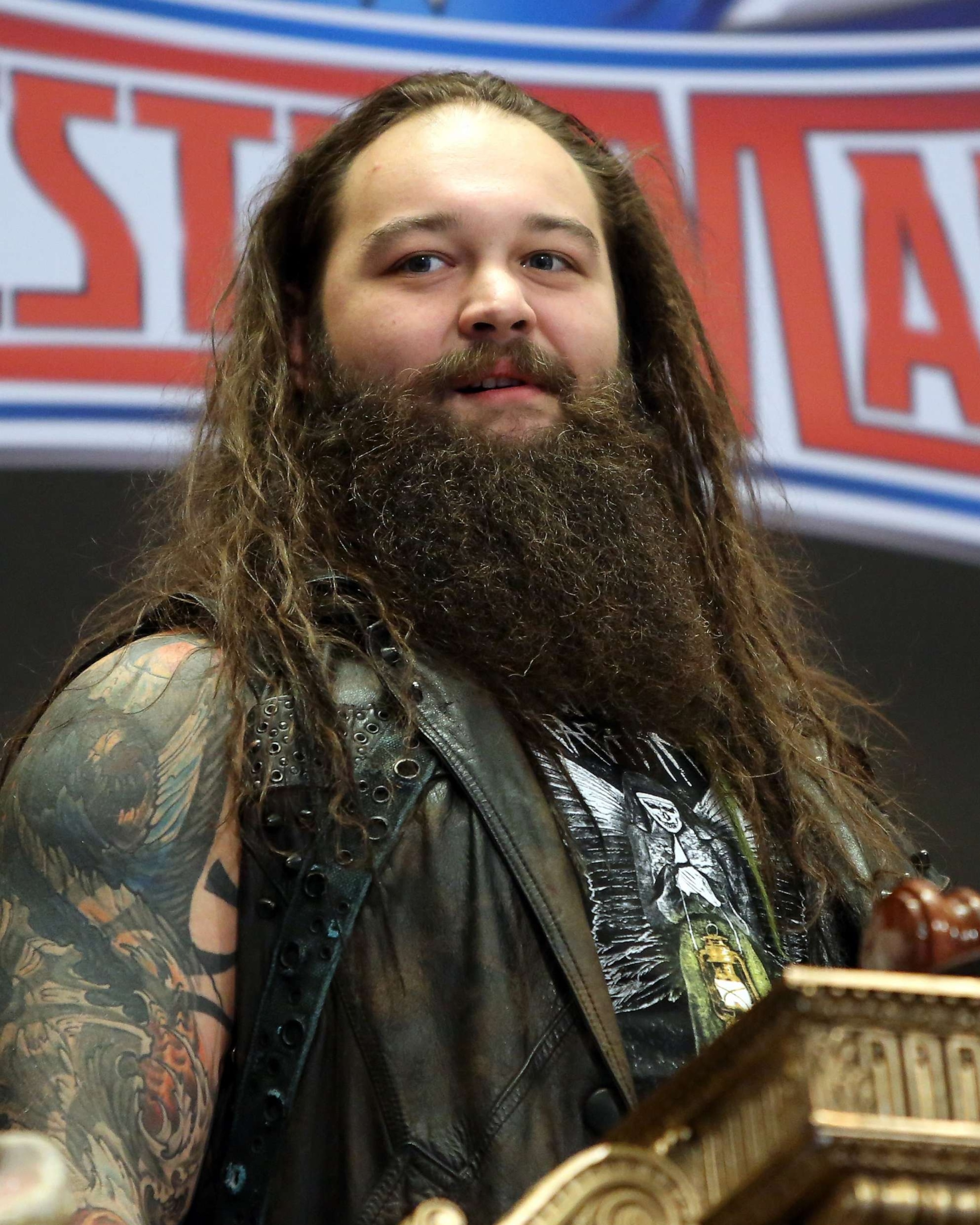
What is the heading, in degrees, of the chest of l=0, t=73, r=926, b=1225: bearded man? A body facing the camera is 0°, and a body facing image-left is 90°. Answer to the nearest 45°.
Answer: approximately 315°
